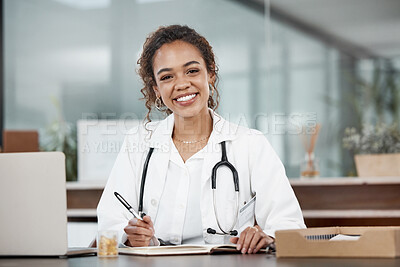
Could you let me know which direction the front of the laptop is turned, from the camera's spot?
facing away from the viewer and to the right of the viewer

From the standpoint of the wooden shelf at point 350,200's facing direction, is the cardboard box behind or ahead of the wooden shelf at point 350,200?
ahead

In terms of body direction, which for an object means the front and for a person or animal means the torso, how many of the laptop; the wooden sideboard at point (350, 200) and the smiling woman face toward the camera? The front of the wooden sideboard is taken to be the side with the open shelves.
2

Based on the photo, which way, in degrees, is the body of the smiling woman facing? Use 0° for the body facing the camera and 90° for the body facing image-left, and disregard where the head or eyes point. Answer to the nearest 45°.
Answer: approximately 0°

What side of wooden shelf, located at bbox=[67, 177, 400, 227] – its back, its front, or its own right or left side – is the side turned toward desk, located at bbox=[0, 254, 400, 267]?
front

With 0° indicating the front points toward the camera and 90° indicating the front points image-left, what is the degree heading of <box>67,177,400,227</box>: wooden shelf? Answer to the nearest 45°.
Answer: approximately 0°

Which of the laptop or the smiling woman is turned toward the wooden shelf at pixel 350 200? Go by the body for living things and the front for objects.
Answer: the laptop

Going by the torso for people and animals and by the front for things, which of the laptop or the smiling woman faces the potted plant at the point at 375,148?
the laptop

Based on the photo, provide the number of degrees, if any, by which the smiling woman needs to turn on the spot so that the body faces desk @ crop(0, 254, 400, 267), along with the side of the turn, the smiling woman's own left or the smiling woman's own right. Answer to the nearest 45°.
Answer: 0° — they already face it

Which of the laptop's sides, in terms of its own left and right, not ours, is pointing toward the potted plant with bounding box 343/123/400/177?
front
